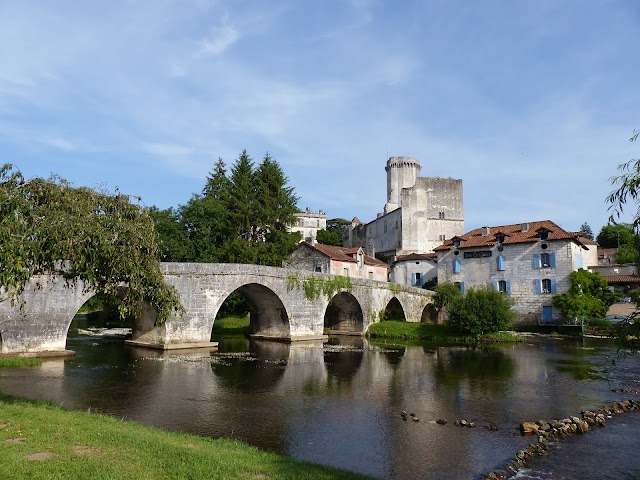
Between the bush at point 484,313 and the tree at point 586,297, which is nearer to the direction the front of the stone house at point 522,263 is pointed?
the bush

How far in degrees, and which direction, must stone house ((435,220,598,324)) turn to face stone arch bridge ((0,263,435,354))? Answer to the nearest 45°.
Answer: approximately 45° to its right

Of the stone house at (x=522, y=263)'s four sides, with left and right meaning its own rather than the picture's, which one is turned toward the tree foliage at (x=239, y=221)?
right

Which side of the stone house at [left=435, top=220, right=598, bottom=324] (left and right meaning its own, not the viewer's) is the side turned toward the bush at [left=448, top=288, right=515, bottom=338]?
front

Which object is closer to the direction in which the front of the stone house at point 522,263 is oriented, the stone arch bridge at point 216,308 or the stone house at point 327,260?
the stone arch bridge

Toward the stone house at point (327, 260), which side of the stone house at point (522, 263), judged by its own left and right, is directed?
right

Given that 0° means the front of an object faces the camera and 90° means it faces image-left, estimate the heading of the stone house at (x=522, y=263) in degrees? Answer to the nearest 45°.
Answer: approximately 0°

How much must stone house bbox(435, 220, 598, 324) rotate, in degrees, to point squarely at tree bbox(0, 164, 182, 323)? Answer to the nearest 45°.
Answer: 0° — it already faces it

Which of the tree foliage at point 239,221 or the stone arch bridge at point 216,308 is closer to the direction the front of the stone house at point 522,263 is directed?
the stone arch bridge

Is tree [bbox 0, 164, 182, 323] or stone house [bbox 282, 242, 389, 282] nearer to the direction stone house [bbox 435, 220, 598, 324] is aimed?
the tree
